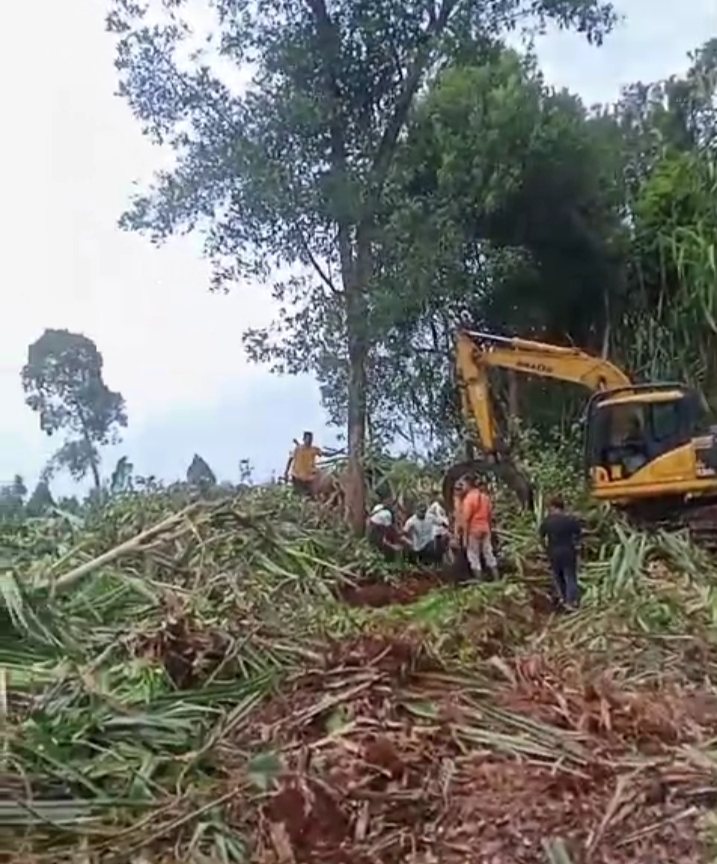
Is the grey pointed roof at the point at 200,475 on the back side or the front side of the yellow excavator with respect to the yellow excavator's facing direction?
on the front side

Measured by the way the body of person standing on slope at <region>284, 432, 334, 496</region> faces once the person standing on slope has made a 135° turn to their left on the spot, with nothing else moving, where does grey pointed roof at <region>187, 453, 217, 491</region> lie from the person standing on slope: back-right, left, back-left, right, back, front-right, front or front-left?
left

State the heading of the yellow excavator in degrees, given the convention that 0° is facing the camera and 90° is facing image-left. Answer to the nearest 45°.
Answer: approximately 90°

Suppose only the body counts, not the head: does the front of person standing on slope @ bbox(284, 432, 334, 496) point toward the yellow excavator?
no

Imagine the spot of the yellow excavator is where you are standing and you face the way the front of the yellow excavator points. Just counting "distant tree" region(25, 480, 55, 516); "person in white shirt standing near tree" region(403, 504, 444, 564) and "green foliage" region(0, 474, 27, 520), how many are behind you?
0

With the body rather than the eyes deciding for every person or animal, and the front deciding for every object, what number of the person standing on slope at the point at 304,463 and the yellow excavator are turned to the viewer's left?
1

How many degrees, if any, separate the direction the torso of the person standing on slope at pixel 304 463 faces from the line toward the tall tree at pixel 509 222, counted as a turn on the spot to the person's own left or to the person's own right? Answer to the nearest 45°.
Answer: approximately 135° to the person's own left

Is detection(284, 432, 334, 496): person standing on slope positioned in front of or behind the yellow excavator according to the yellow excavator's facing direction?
in front

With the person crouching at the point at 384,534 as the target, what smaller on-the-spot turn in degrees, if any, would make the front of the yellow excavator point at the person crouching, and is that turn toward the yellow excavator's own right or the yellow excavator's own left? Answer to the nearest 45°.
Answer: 0° — it already faces them

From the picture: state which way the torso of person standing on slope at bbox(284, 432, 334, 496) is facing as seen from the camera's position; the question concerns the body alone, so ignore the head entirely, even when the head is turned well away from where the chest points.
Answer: toward the camera
